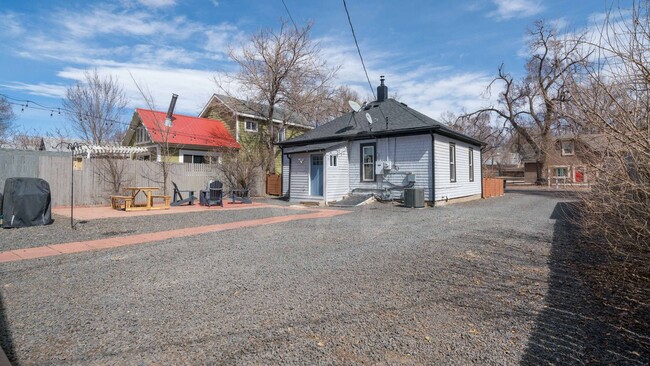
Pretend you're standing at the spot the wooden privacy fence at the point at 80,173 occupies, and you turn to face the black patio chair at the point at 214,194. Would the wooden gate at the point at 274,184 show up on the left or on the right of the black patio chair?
left

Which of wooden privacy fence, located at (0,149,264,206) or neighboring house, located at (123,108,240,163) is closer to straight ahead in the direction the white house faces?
the wooden privacy fence

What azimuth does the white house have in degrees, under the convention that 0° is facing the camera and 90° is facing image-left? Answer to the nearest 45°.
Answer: approximately 45°

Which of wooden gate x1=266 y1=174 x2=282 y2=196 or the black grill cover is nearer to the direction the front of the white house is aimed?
the black grill cover

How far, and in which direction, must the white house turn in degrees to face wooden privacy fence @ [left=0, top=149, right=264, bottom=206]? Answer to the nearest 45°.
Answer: approximately 45° to its right

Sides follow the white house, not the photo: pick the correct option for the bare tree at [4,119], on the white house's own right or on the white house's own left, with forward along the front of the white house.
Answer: on the white house's own right

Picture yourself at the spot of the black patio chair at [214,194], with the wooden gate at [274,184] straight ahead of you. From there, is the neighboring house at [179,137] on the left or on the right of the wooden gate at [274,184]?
left

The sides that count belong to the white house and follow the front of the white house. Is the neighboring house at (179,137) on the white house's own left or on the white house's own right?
on the white house's own right

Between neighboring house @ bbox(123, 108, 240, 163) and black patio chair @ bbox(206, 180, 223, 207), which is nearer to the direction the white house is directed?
the black patio chair

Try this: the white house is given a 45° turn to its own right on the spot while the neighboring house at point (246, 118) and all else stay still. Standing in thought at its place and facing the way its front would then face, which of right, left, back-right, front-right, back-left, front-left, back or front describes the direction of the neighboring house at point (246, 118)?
front-right

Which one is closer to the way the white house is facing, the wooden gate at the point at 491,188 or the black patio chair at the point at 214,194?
the black patio chair
